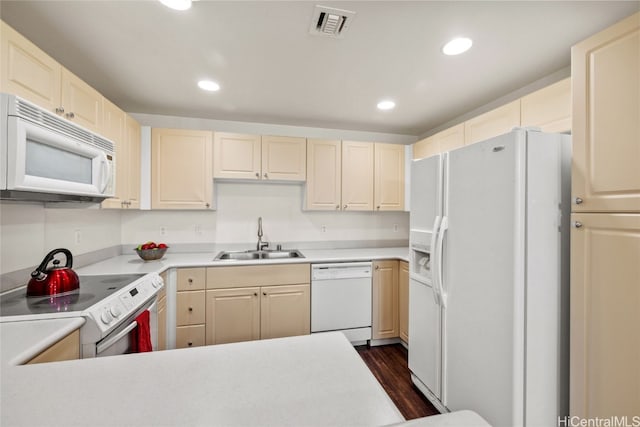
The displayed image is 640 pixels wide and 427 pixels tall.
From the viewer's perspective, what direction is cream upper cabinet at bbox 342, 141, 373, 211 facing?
toward the camera

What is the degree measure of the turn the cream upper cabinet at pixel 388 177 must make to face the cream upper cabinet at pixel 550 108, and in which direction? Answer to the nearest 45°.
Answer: approximately 45° to its left

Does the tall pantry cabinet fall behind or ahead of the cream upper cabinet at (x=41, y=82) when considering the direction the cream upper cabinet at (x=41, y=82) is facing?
ahead

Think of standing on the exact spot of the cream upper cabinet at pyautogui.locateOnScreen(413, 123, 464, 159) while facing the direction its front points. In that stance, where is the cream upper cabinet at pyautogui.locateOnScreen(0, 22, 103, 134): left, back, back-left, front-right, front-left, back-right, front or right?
front

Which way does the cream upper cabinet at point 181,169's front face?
toward the camera

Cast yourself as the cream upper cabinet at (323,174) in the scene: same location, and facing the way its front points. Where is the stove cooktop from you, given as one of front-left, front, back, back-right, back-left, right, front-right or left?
front-right

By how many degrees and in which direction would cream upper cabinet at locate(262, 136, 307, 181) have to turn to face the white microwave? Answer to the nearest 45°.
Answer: approximately 45° to its right

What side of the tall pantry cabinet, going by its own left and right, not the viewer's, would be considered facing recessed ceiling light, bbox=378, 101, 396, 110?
right

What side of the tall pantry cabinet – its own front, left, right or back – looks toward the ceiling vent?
front

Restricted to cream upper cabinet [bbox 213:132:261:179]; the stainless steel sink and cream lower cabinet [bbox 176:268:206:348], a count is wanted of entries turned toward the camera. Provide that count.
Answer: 3

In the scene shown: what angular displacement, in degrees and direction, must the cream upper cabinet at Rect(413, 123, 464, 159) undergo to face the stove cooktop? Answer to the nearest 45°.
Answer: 0° — it already faces it

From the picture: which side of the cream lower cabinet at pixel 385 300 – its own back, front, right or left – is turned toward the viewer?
front

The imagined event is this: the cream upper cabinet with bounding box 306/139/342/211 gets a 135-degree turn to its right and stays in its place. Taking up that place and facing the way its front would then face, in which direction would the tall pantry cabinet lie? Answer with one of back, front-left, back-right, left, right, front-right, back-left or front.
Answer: back

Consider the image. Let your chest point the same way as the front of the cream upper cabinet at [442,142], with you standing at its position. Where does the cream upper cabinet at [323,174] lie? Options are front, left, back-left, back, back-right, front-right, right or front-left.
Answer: front-right

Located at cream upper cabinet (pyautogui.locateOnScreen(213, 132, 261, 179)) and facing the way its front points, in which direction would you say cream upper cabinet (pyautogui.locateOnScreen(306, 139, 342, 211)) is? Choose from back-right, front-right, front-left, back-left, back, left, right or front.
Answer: left

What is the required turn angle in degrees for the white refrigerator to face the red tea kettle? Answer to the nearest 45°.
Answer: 0° — it already faces it
